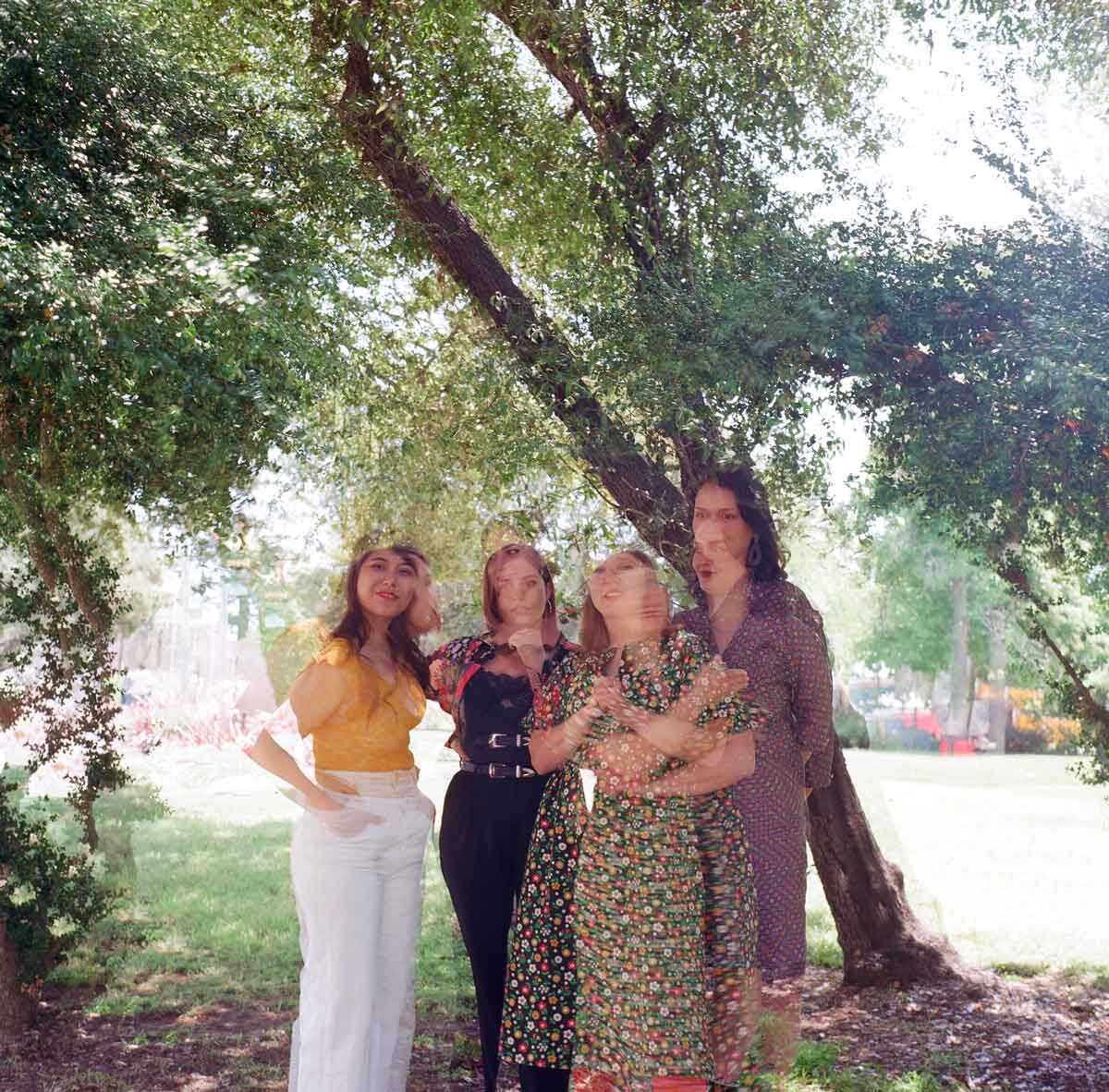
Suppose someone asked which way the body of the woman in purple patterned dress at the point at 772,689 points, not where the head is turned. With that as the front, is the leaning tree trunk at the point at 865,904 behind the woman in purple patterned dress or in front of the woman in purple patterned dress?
behind

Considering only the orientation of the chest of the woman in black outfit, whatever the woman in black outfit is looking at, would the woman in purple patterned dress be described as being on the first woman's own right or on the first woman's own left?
on the first woman's own left

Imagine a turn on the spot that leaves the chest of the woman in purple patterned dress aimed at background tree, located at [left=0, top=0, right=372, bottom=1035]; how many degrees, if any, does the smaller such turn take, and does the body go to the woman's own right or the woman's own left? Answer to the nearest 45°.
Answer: approximately 45° to the woman's own right

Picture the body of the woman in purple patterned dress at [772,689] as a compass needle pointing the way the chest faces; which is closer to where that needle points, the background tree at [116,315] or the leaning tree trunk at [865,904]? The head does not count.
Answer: the background tree

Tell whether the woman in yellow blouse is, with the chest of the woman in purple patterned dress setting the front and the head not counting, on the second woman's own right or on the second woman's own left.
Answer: on the second woman's own right

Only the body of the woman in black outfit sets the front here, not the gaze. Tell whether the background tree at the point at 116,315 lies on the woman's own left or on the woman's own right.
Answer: on the woman's own right

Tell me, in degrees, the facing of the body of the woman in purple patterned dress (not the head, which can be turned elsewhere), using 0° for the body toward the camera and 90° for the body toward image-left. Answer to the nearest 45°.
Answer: approximately 45°

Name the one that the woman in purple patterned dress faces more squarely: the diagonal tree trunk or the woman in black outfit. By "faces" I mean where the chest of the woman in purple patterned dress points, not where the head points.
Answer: the woman in black outfit
